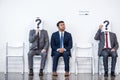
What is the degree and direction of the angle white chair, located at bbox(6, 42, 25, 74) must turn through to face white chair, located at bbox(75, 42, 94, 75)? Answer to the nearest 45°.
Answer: approximately 90° to its left

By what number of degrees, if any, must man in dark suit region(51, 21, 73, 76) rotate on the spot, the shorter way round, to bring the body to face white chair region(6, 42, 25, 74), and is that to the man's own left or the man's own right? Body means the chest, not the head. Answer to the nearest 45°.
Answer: approximately 90° to the man's own right

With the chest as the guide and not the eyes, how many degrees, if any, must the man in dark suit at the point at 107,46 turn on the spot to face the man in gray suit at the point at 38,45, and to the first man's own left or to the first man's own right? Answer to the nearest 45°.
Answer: approximately 90° to the first man's own right

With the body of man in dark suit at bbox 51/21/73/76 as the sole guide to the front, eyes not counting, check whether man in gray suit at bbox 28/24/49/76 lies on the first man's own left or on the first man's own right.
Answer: on the first man's own right

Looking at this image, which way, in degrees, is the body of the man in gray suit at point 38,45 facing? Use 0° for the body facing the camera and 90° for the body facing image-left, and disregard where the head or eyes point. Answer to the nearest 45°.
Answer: approximately 0°

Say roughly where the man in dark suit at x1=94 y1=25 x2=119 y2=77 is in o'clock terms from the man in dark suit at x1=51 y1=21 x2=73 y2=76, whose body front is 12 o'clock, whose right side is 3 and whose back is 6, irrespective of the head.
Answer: the man in dark suit at x1=94 y1=25 x2=119 y2=77 is roughly at 9 o'clock from the man in dark suit at x1=51 y1=21 x2=73 y2=76.
